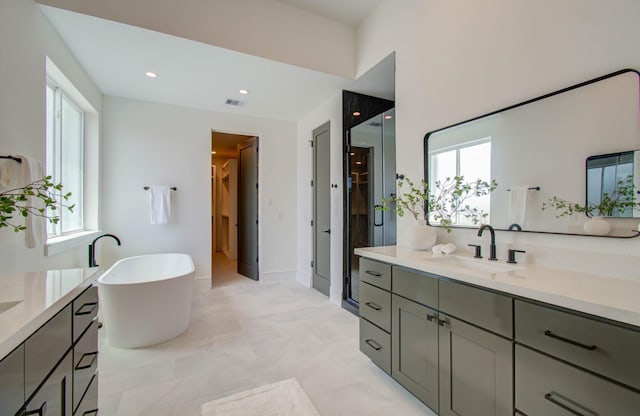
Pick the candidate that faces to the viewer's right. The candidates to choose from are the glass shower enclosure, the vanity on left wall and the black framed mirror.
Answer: the vanity on left wall

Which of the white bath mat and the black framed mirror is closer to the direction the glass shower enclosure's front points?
the white bath mat

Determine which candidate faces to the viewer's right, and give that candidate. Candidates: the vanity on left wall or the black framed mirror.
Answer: the vanity on left wall

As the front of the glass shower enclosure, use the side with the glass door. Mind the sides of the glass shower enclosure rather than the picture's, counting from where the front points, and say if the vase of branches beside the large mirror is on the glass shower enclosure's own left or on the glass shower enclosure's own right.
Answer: on the glass shower enclosure's own left

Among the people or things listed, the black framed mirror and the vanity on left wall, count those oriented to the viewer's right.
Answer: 1

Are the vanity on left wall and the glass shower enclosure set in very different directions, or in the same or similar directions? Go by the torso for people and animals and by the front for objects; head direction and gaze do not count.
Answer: very different directions

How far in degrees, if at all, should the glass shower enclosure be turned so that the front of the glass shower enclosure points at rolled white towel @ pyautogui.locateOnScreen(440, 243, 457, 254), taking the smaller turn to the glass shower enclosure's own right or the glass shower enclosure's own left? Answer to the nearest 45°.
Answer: approximately 45° to the glass shower enclosure's own left

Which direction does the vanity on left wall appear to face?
to the viewer's right

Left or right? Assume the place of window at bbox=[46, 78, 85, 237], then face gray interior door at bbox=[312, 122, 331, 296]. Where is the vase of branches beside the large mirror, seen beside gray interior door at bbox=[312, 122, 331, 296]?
right

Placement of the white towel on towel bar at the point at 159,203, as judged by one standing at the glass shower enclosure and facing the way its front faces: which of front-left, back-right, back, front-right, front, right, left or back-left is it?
front-right

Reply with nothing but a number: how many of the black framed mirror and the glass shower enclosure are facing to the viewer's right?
0

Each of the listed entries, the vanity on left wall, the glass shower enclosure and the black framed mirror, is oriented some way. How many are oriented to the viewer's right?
1

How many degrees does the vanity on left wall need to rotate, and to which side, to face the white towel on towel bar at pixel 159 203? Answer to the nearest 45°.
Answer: approximately 90° to its left

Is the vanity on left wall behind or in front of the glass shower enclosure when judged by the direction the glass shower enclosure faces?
in front

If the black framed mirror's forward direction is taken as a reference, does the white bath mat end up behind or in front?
in front

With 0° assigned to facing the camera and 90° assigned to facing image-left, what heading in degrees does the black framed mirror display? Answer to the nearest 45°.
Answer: approximately 45°
